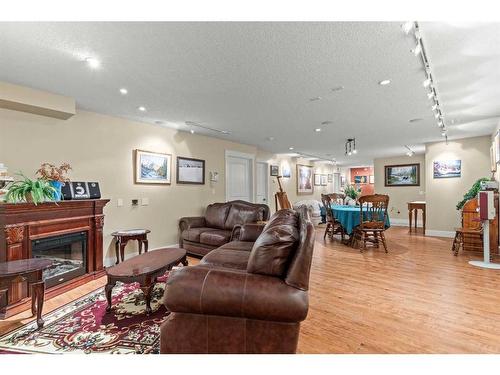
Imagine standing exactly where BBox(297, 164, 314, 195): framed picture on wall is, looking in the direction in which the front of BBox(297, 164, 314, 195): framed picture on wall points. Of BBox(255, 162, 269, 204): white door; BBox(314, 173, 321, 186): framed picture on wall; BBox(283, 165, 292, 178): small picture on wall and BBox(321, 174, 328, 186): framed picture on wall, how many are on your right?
2

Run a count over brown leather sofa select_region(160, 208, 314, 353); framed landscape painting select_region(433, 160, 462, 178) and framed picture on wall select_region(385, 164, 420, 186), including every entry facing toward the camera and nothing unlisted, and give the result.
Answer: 2

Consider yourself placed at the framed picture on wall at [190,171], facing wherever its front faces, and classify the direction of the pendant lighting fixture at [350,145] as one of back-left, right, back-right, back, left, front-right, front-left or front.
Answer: front-left

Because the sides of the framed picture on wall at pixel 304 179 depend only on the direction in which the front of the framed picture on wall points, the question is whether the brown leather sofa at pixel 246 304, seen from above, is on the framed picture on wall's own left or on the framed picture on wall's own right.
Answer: on the framed picture on wall's own right

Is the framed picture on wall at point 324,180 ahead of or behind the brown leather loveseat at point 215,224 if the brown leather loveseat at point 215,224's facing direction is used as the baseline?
behind

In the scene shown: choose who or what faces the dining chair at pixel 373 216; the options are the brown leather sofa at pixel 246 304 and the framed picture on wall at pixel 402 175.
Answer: the framed picture on wall

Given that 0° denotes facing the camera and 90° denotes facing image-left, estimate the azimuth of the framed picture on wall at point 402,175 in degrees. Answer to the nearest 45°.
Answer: approximately 0°

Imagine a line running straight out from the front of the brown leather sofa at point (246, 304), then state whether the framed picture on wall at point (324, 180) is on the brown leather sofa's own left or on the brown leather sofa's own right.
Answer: on the brown leather sofa's own right

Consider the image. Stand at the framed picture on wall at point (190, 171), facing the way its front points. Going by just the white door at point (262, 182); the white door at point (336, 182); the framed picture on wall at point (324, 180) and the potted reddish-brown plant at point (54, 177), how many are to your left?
3

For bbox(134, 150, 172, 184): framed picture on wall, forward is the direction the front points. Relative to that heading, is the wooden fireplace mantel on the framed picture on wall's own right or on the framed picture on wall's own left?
on the framed picture on wall's own right

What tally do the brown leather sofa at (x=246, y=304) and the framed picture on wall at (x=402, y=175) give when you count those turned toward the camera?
1

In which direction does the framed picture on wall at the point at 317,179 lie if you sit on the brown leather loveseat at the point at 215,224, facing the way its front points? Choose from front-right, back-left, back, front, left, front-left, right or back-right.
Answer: back

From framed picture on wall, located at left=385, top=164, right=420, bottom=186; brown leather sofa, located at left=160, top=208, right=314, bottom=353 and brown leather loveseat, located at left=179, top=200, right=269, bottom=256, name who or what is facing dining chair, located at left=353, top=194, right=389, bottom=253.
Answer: the framed picture on wall

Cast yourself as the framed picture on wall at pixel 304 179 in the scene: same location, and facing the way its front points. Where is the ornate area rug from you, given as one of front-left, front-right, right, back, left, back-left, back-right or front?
front-right
